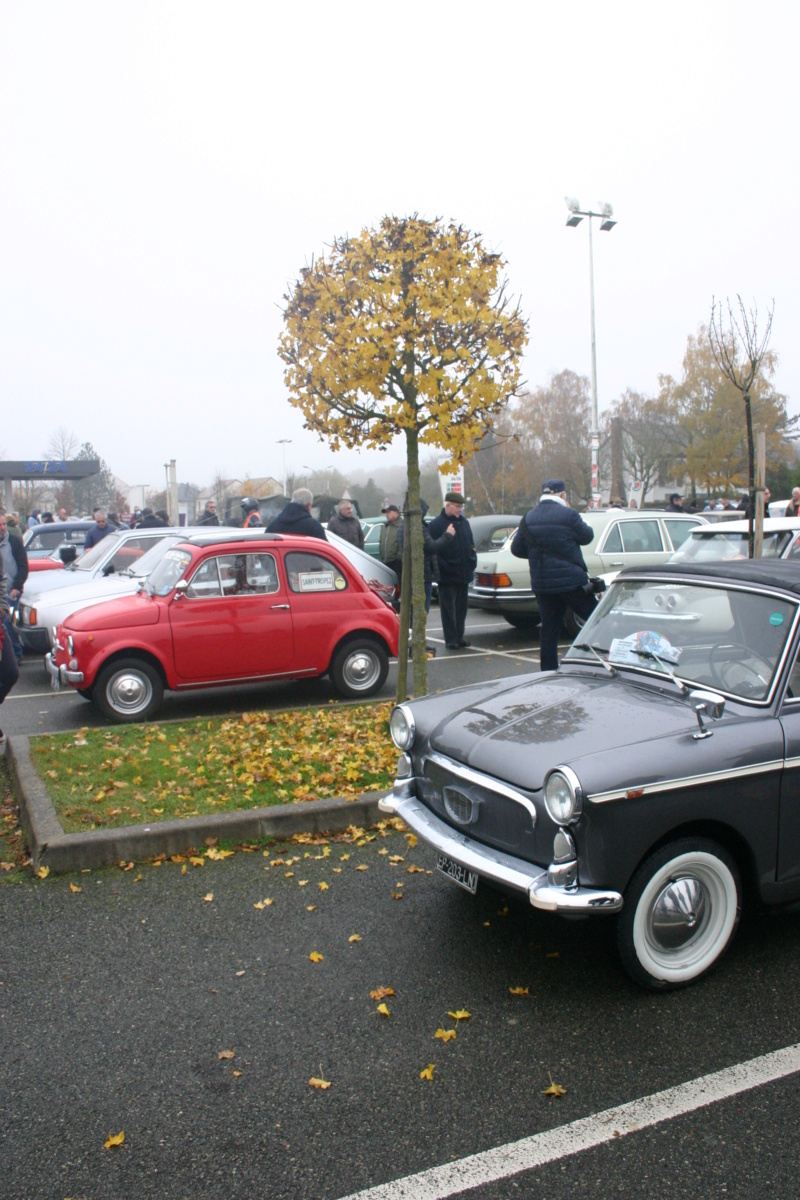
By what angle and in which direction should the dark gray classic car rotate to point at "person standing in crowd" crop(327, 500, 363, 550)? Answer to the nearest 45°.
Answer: approximately 135° to its right

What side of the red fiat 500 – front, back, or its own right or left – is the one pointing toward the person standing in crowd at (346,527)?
right

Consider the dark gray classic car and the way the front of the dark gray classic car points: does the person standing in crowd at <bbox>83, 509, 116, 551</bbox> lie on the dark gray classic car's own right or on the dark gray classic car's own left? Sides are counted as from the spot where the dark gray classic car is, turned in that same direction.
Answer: on the dark gray classic car's own right

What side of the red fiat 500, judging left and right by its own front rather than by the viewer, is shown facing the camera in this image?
left

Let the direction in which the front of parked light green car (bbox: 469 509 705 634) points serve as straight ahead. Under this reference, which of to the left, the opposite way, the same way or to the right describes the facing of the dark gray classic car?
the opposite way

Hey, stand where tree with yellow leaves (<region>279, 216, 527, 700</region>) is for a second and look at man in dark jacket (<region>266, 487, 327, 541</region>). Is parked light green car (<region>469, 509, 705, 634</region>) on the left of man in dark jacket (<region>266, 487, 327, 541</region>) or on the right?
right

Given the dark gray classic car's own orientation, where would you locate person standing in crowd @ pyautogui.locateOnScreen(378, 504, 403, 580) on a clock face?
The person standing in crowd is roughly at 4 o'clock from the dark gray classic car.

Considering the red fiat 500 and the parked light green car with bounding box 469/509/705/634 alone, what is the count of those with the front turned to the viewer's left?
1

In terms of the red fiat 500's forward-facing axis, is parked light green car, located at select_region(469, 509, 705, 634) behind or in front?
behind

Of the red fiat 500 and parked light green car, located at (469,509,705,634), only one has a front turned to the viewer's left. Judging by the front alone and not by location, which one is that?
the red fiat 500

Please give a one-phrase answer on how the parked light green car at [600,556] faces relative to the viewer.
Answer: facing away from the viewer and to the right of the viewer

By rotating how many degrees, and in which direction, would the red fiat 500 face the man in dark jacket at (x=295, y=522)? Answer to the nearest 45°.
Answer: approximately 90° to its right

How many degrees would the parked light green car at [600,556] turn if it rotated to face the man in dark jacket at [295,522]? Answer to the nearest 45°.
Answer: approximately 180°

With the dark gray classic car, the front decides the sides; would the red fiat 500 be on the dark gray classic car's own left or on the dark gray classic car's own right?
on the dark gray classic car's own right

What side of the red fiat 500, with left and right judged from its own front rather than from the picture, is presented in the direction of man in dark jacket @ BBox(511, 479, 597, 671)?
back

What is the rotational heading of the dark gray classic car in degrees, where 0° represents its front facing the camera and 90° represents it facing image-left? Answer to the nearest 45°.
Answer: approximately 45°

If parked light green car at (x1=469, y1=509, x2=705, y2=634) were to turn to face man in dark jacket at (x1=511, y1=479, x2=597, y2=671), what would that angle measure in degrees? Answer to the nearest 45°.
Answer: approximately 135° to its right
